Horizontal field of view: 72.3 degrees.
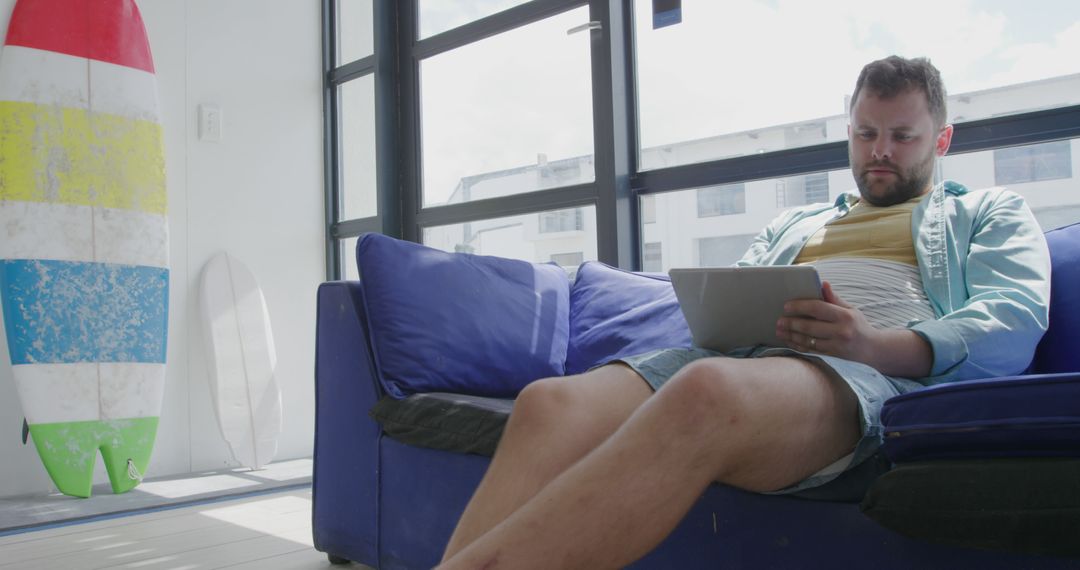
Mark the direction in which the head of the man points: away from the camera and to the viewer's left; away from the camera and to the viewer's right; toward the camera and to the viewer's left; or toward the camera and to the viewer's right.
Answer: toward the camera and to the viewer's left

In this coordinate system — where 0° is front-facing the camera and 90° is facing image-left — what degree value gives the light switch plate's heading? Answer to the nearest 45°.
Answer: approximately 0°

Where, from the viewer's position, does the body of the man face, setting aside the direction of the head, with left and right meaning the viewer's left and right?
facing the viewer and to the left of the viewer

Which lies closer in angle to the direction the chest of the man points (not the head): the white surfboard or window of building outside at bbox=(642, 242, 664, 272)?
the white surfboard

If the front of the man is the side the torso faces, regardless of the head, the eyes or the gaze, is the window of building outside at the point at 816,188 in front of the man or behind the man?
behind

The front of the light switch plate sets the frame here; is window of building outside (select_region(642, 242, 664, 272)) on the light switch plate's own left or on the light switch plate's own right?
on the light switch plate's own left

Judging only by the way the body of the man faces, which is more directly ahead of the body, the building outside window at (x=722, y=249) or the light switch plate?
the light switch plate

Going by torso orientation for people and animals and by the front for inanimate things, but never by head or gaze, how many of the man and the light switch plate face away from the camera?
0

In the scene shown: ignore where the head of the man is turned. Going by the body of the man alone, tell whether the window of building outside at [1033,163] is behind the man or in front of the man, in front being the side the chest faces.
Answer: behind

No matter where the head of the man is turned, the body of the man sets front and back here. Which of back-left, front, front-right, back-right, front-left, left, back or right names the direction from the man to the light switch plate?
right
